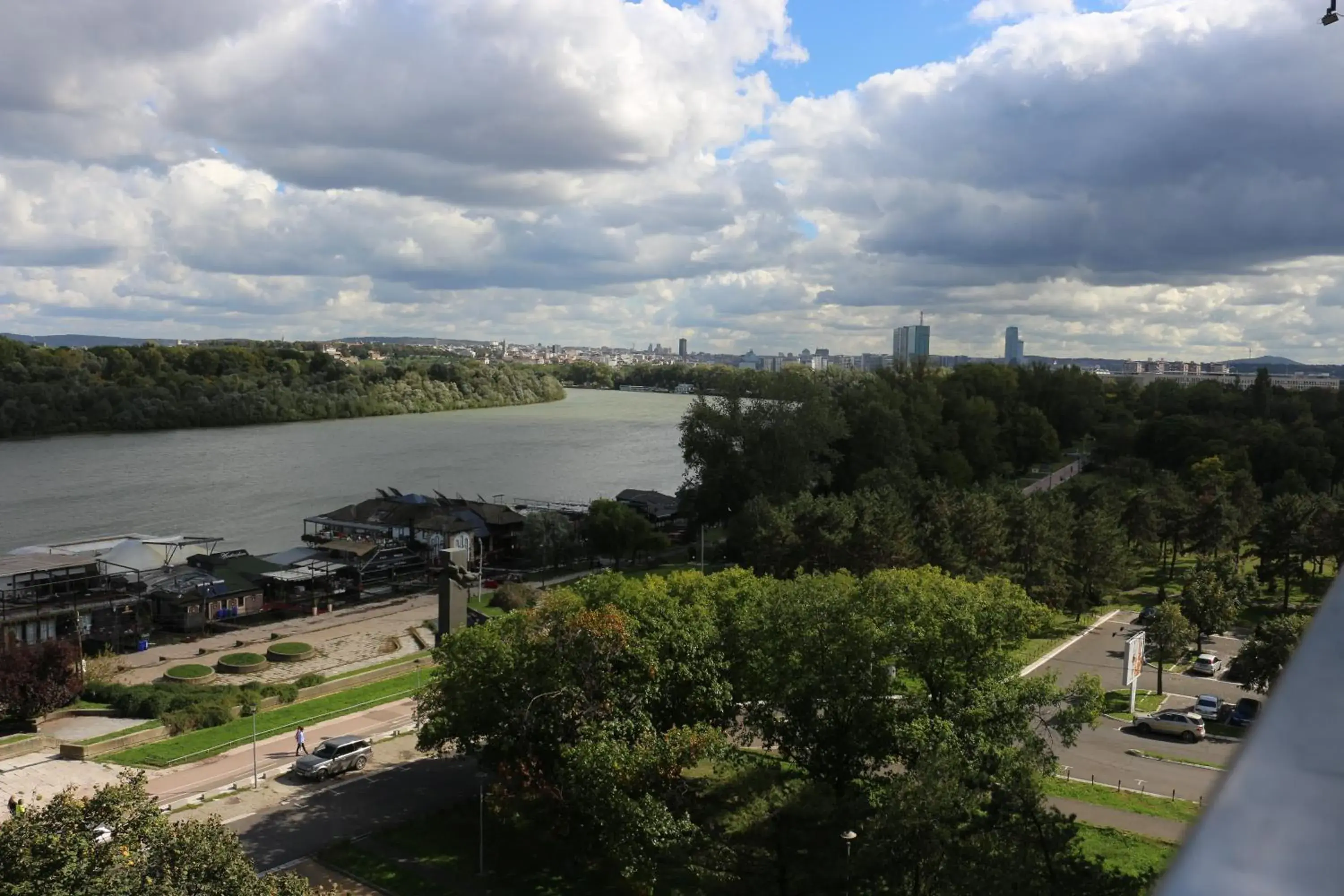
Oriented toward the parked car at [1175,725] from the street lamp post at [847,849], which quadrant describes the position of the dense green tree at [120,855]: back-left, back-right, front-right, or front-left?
back-left

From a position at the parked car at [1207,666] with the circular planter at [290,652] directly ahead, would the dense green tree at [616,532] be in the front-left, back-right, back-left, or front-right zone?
front-right

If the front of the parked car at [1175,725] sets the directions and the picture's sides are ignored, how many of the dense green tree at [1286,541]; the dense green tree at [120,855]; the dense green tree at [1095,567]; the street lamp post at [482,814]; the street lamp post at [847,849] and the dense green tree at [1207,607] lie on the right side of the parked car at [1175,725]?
3

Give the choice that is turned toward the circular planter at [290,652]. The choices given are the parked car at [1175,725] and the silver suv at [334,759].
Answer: the parked car

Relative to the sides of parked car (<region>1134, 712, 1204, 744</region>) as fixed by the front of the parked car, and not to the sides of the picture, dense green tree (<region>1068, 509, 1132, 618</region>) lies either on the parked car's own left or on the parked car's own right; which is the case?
on the parked car's own right

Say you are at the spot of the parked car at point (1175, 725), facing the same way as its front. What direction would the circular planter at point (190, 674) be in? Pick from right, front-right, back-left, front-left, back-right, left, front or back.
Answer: front

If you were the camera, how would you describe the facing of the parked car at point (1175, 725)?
facing to the left of the viewer

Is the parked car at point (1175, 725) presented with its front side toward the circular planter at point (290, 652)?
yes

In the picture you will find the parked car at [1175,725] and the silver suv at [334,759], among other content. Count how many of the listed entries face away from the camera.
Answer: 0

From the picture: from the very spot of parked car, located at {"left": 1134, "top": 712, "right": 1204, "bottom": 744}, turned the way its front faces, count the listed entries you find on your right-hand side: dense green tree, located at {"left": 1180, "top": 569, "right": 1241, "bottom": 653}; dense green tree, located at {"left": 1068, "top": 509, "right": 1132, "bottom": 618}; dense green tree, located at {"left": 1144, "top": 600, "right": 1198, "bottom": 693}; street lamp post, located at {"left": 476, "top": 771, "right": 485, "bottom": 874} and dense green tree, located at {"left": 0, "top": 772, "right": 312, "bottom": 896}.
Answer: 3

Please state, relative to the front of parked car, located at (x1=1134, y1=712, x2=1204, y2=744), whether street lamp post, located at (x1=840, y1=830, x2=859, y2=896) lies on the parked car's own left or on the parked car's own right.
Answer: on the parked car's own left

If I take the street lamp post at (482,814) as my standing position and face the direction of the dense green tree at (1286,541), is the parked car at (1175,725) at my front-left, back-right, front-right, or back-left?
front-right

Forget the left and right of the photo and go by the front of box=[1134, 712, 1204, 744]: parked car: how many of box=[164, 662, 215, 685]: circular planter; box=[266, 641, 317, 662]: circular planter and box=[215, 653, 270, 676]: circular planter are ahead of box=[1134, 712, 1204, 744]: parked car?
3
